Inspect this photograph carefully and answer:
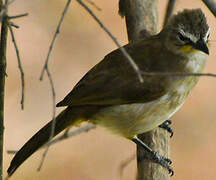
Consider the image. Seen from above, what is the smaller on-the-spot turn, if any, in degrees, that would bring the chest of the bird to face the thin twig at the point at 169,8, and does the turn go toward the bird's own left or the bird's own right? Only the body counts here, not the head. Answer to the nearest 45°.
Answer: approximately 45° to the bird's own left

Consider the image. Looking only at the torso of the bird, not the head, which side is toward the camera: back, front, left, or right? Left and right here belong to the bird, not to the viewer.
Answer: right
